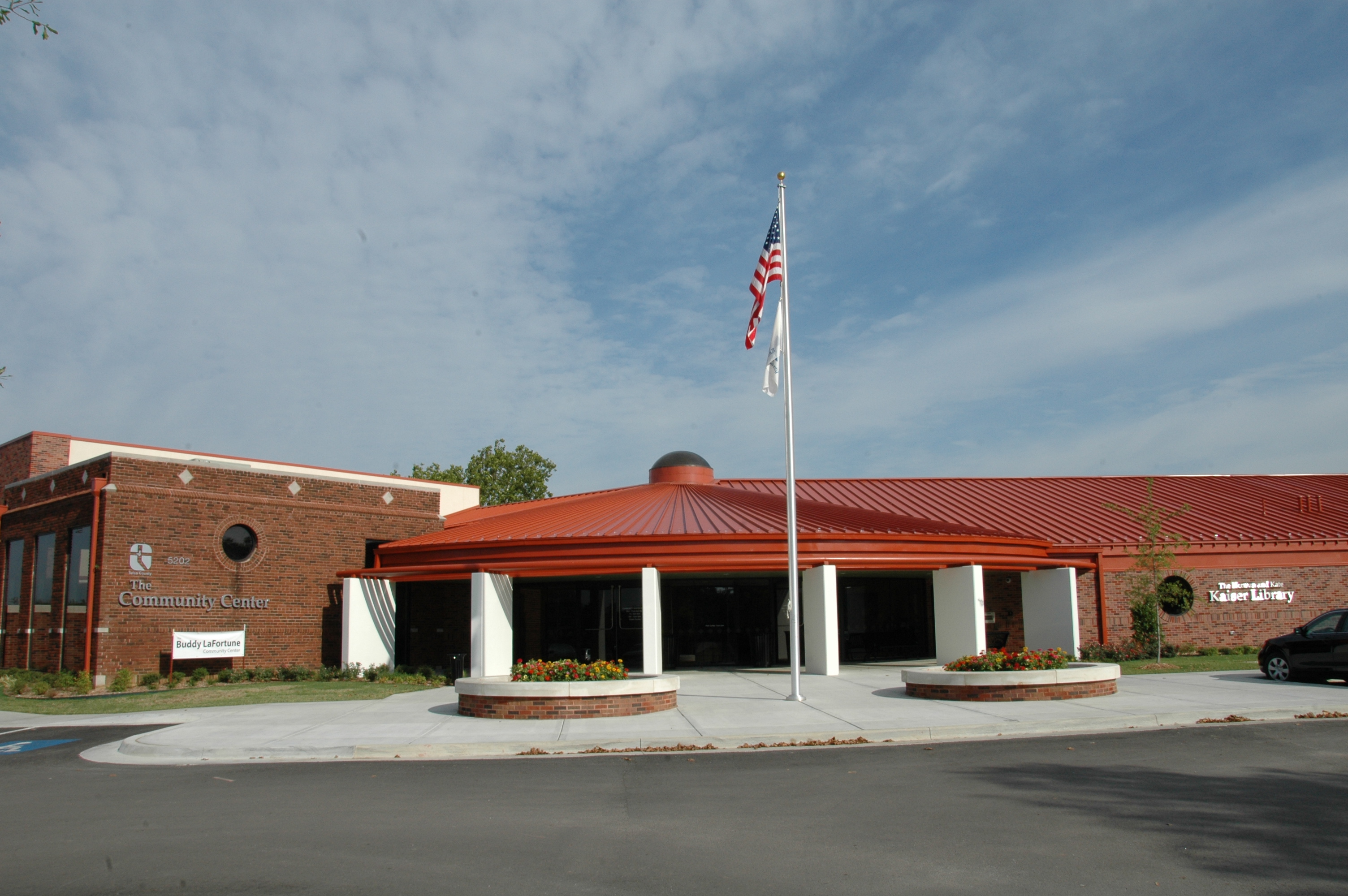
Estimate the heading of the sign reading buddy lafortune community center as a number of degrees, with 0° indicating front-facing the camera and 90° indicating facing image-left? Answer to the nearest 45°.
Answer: approximately 0°

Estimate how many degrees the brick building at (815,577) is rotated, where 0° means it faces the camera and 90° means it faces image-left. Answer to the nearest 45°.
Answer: approximately 0°

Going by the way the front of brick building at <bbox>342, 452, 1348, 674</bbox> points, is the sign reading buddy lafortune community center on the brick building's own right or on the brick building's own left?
on the brick building's own right

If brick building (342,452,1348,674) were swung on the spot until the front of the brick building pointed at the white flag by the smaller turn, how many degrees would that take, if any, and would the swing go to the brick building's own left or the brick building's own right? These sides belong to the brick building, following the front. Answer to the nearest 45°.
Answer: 0° — it already faces it

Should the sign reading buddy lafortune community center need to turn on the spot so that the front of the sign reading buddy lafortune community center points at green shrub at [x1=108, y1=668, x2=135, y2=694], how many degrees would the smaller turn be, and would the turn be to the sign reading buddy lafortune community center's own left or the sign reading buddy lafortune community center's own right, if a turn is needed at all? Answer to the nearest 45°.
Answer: approximately 45° to the sign reading buddy lafortune community center's own right

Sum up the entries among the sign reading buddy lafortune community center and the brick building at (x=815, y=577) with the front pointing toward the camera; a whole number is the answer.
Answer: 2

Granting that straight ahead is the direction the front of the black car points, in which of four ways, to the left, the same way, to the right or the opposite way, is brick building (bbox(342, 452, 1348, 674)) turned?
to the left

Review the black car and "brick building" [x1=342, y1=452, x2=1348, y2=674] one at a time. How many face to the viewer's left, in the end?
1

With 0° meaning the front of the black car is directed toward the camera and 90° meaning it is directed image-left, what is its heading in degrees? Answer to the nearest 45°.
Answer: approximately 90°

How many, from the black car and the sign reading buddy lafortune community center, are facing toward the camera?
1
